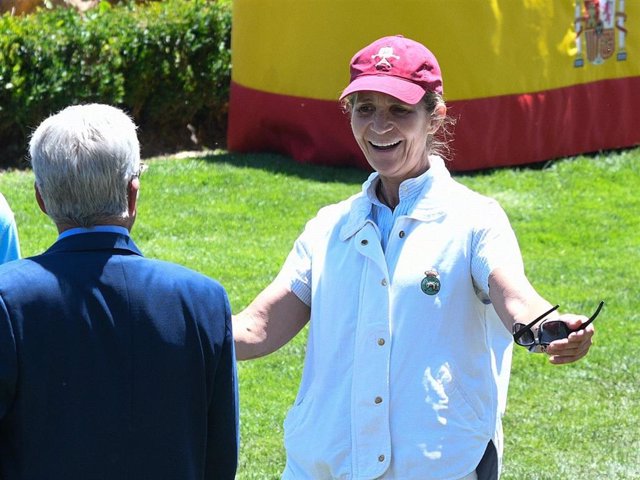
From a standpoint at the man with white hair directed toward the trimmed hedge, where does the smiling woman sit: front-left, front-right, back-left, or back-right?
front-right

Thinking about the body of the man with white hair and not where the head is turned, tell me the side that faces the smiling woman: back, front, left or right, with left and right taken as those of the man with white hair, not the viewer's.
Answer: right

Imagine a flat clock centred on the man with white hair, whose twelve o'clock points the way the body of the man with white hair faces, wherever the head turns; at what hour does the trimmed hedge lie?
The trimmed hedge is roughly at 12 o'clock from the man with white hair.

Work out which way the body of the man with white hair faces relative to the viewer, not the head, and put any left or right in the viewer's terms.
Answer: facing away from the viewer

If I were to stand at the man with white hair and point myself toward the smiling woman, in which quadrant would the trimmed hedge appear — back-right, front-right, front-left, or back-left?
front-left

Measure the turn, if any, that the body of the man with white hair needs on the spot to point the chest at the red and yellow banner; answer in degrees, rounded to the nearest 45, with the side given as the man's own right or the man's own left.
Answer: approximately 45° to the man's own right

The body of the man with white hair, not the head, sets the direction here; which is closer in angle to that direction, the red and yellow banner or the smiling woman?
the red and yellow banner

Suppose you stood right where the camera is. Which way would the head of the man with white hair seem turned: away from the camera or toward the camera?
away from the camera

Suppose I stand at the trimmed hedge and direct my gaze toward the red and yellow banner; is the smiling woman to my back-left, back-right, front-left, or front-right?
front-right
